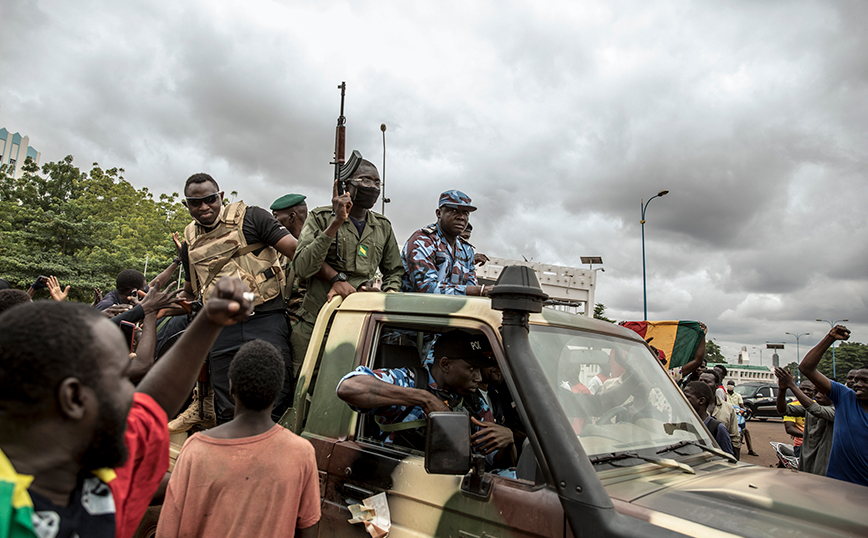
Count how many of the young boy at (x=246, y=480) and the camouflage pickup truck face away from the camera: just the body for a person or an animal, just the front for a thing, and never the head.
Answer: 1

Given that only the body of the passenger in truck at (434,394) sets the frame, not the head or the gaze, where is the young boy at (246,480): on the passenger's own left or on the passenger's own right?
on the passenger's own right

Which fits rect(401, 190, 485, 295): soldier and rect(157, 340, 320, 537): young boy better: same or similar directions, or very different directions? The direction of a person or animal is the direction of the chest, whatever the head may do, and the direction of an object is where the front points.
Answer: very different directions

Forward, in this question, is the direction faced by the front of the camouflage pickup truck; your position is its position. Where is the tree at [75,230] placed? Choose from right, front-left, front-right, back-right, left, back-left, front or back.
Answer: back

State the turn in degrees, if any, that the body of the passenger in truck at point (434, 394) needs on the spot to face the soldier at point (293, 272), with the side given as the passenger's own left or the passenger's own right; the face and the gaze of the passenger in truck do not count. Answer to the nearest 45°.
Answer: approximately 180°

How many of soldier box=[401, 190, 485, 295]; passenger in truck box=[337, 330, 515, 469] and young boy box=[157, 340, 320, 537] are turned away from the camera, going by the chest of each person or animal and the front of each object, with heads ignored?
1

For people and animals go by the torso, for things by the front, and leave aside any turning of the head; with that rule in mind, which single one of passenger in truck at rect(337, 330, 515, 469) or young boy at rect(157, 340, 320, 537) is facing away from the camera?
the young boy

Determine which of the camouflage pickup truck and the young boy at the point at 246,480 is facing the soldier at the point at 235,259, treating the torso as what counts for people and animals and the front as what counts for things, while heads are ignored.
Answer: the young boy

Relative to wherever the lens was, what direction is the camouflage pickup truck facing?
facing the viewer and to the right of the viewer

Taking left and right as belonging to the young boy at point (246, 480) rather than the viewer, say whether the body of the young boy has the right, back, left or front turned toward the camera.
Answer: back
